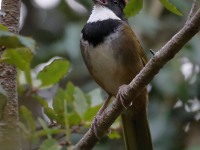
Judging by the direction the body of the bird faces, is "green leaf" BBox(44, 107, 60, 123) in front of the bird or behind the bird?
in front

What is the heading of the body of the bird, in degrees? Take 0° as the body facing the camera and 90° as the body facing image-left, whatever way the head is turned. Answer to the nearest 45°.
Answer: approximately 45°

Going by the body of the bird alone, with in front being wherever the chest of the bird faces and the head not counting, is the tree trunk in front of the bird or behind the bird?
in front

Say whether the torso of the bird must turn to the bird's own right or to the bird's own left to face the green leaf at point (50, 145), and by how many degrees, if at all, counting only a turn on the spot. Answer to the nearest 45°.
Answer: approximately 45° to the bird's own right

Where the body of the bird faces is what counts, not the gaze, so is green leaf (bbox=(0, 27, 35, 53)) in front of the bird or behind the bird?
in front
